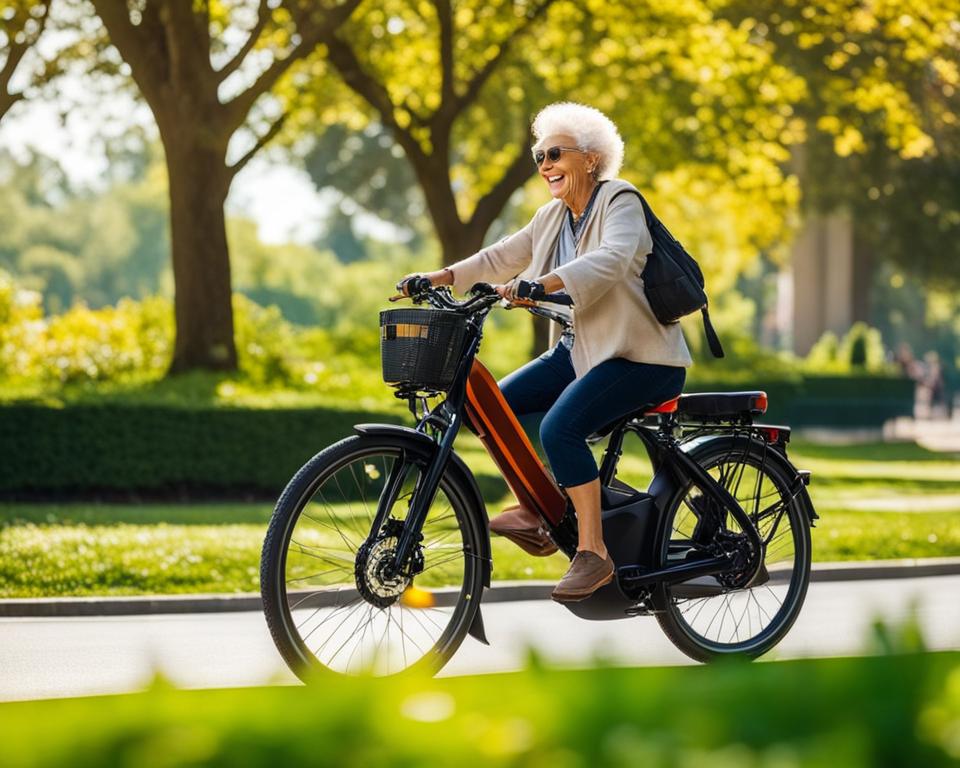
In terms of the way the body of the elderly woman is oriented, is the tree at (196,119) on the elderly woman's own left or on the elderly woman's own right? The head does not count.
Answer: on the elderly woman's own right

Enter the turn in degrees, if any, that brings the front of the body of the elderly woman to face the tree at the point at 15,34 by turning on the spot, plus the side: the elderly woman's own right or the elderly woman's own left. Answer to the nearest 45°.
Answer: approximately 90° to the elderly woman's own right

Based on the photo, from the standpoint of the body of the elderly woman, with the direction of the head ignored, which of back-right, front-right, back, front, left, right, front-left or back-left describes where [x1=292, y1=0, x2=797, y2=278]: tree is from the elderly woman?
back-right

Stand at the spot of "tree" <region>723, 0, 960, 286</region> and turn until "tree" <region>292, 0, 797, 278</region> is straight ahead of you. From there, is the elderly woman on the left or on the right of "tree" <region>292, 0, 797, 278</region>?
left

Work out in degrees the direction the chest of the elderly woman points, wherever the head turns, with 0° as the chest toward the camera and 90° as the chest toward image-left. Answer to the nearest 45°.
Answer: approximately 45°

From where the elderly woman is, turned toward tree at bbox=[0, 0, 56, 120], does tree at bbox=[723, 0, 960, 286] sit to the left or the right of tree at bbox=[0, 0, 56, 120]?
right

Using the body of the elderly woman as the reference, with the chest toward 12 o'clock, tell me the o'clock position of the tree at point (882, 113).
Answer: The tree is roughly at 5 o'clock from the elderly woman.

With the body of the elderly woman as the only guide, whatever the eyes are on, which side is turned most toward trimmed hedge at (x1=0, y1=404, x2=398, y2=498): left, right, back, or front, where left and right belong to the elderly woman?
right

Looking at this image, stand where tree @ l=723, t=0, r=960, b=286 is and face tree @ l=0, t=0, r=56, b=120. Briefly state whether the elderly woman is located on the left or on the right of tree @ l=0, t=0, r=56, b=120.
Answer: left
